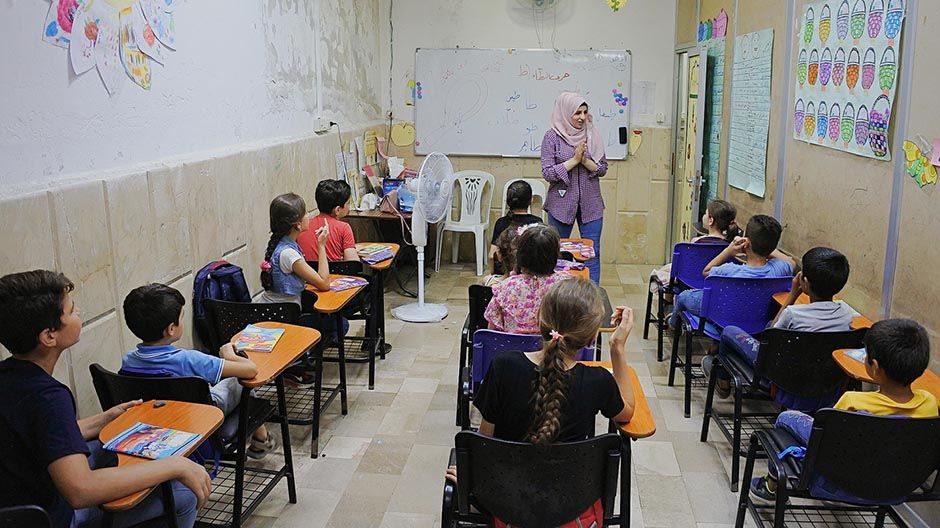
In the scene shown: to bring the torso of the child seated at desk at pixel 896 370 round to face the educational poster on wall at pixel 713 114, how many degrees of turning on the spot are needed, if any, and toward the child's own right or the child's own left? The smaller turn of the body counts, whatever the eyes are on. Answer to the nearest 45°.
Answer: approximately 45° to the child's own right

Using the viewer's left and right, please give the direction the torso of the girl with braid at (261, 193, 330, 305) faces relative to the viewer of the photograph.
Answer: facing away from the viewer and to the right of the viewer

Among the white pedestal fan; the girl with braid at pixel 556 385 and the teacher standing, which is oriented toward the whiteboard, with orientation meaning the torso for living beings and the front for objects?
the girl with braid

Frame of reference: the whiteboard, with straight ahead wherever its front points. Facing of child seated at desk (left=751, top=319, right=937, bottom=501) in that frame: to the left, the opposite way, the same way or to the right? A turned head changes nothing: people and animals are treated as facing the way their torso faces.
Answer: the opposite way

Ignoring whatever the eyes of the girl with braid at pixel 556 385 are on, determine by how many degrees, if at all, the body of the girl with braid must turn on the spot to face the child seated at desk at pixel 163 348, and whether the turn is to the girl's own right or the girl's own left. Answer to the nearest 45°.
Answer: approximately 90° to the girl's own left

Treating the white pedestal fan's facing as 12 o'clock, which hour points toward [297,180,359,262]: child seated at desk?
The child seated at desk is roughly at 3 o'clock from the white pedestal fan.

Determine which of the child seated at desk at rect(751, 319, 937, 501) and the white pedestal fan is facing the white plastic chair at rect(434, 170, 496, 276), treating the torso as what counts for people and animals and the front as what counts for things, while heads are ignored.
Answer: the child seated at desk

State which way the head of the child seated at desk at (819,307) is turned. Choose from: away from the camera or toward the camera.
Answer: away from the camera

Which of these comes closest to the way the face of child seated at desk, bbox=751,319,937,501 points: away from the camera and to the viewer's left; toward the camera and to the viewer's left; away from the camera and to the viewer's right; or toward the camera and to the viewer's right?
away from the camera and to the viewer's left

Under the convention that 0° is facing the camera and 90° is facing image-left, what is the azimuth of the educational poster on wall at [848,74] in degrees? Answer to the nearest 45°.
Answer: approximately 45°

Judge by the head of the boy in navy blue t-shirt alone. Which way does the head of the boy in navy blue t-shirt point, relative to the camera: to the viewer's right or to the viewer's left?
to the viewer's right

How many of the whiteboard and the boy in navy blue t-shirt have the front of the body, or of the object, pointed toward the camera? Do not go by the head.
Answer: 1

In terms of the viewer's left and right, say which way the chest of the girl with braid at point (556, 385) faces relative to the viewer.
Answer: facing away from the viewer
